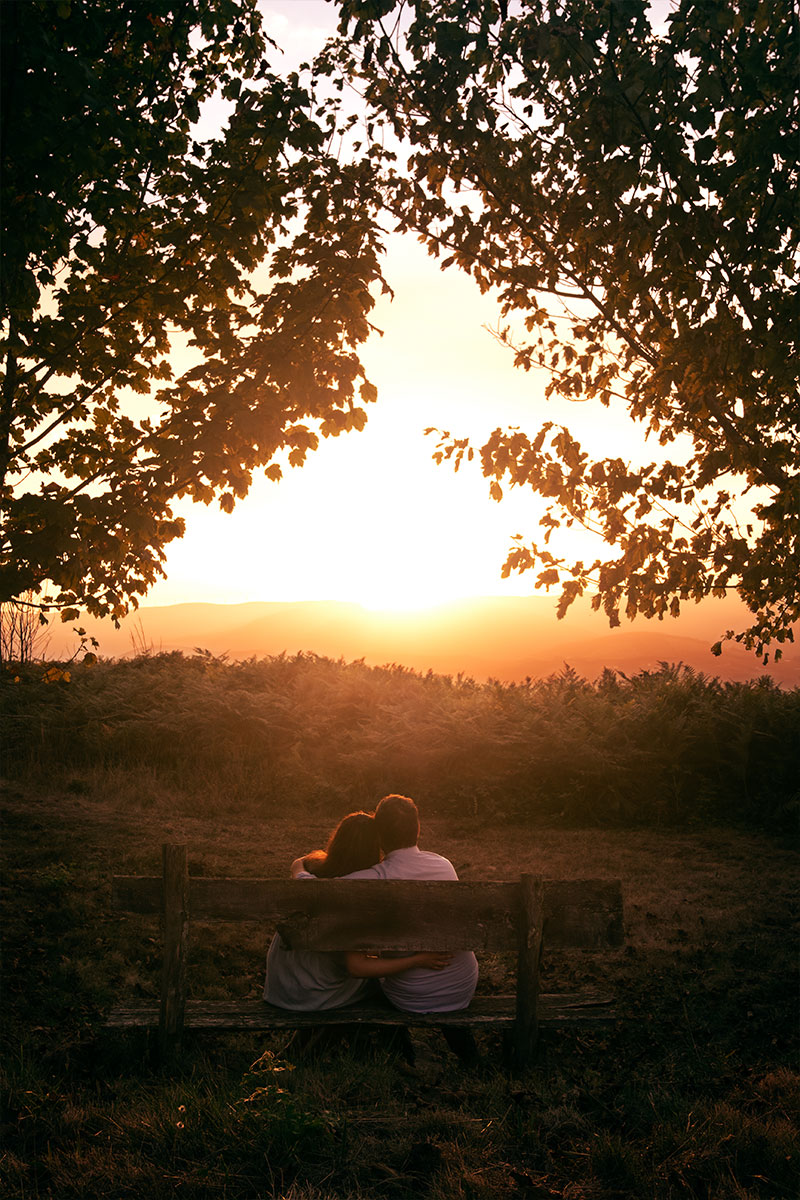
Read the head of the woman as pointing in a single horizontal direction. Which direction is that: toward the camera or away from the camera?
away from the camera

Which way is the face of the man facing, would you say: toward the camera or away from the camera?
away from the camera

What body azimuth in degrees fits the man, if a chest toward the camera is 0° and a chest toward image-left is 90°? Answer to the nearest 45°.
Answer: approximately 180°

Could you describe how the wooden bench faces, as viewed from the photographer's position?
facing away from the viewer

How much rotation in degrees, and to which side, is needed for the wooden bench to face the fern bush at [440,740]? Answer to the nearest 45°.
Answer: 0° — it already faces it

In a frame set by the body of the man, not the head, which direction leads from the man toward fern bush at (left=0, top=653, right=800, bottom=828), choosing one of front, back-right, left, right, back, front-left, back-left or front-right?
front
